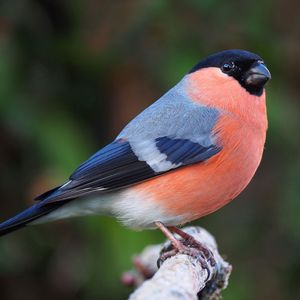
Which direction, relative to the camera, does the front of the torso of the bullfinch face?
to the viewer's right
